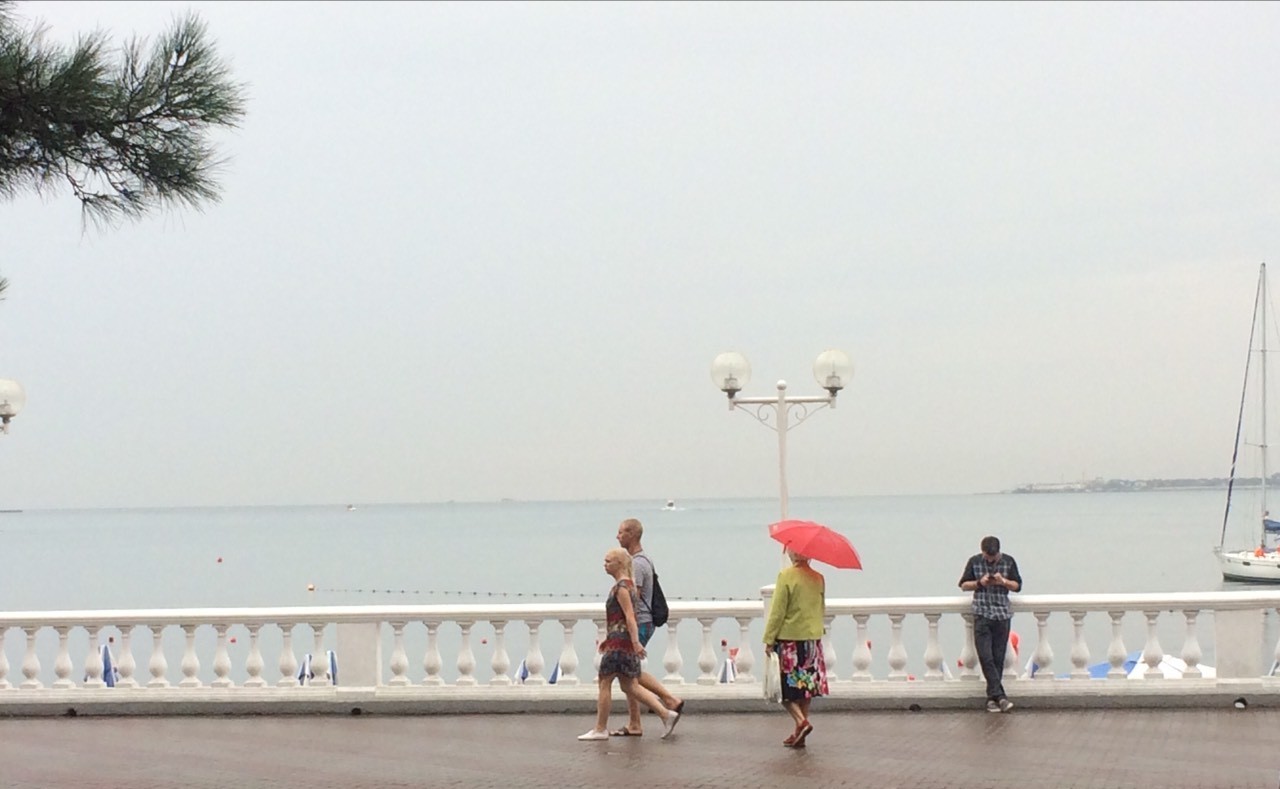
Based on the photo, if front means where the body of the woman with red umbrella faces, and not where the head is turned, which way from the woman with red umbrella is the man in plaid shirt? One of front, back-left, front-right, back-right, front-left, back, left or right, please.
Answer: right

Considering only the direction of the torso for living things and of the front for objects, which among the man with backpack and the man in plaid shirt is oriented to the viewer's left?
the man with backpack

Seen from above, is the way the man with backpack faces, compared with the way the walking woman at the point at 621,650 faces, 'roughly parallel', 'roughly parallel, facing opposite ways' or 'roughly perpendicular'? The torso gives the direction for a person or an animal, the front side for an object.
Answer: roughly parallel

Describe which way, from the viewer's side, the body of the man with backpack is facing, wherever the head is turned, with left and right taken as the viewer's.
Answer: facing to the left of the viewer

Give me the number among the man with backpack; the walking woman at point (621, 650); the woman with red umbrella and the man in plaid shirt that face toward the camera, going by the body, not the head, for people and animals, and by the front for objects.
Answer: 1

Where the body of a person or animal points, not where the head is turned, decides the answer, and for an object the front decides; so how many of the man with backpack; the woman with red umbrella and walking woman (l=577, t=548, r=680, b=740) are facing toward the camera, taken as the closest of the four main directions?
0

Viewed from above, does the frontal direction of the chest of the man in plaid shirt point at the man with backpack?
no

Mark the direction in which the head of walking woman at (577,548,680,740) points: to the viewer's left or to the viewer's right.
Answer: to the viewer's left

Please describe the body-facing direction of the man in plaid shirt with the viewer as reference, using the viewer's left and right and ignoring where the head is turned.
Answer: facing the viewer

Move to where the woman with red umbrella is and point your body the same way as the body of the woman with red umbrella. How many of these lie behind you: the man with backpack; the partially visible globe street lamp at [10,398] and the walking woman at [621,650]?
0

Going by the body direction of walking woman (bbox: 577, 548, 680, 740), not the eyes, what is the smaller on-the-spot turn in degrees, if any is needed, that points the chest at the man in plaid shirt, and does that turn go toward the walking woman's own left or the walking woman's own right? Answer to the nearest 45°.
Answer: approximately 180°

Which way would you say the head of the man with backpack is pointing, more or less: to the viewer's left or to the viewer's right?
to the viewer's left

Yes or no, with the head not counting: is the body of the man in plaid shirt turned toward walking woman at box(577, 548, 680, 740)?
no

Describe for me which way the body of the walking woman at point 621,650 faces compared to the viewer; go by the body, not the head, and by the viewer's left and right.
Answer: facing to the left of the viewer

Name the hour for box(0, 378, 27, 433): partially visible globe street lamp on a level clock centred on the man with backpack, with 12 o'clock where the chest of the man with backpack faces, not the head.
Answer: The partially visible globe street lamp is roughly at 1 o'clock from the man with backpack.

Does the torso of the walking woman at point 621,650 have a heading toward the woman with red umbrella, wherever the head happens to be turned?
no

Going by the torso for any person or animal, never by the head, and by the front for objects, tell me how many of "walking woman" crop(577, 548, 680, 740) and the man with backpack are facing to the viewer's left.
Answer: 2
